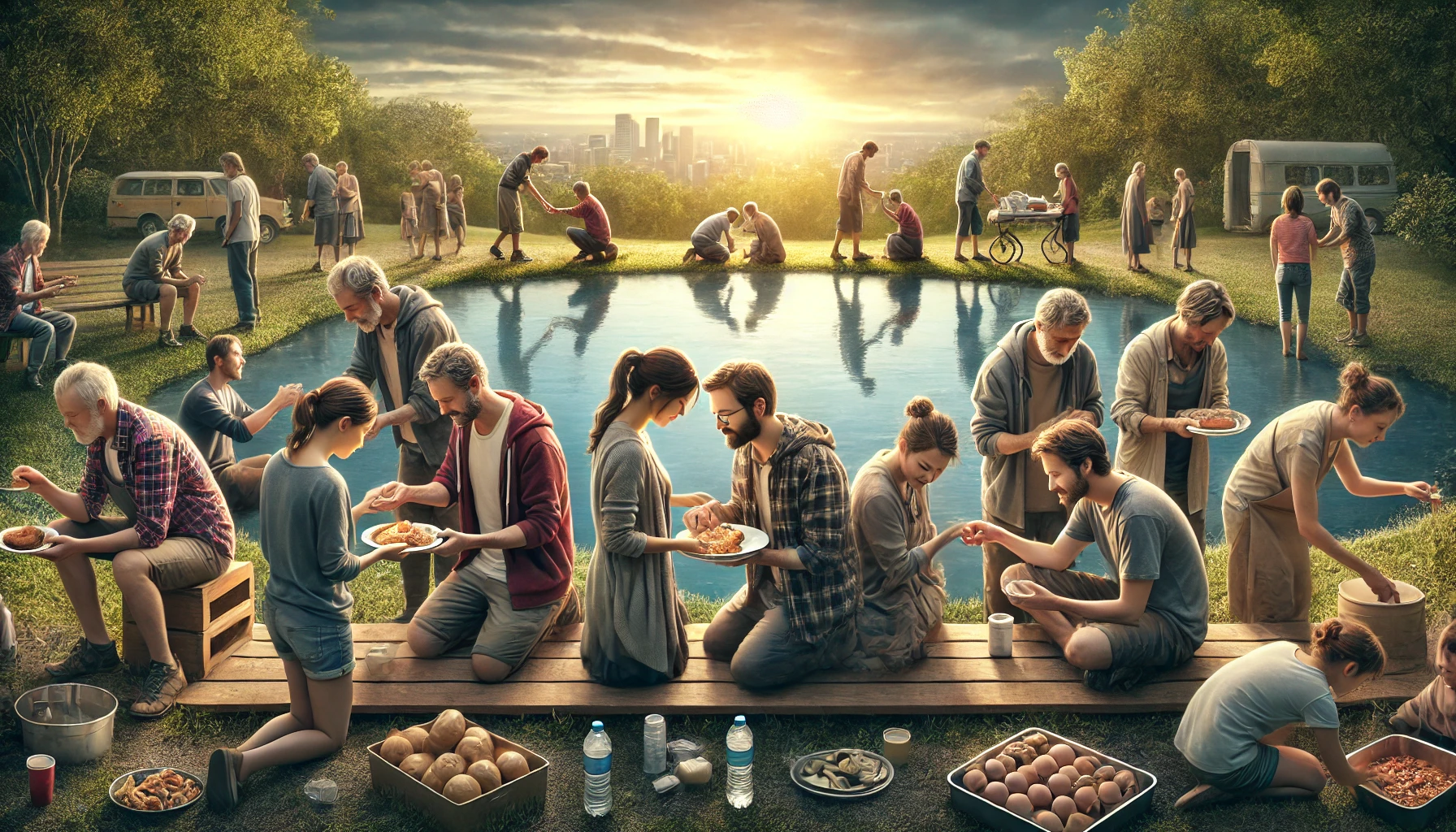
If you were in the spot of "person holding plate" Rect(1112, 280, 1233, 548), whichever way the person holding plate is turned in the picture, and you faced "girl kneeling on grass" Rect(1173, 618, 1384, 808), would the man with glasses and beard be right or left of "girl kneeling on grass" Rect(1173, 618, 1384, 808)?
right

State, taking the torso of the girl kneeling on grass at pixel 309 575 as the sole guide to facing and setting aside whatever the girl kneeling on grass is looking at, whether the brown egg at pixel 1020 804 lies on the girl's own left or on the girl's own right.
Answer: on the girl's own right

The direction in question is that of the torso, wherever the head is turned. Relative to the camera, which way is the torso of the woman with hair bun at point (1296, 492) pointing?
to the viewer's right

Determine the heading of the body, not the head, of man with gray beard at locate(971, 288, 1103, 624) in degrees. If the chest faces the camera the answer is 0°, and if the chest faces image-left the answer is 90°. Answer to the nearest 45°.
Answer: approximately 315°

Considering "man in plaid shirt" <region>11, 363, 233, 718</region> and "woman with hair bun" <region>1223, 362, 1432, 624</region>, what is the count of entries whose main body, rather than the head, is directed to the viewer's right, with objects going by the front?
1

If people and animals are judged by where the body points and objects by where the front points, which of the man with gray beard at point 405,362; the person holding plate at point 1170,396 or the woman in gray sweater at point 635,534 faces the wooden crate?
the man with gray beard

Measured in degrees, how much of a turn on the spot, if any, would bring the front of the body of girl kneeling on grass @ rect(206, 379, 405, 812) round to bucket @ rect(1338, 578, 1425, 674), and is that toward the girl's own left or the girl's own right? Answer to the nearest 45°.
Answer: approximately 45° to the girl's own right

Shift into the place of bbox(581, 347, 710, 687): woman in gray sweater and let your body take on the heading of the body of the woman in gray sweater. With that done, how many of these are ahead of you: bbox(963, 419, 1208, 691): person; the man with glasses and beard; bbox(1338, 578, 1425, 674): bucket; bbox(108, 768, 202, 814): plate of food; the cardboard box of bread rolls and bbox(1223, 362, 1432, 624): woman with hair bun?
4

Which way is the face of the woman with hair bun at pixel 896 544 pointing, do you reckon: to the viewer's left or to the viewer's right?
to the viewer's right

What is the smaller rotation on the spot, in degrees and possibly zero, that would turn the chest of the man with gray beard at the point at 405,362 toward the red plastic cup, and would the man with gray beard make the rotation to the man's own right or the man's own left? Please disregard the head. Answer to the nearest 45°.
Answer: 0° — they already face it

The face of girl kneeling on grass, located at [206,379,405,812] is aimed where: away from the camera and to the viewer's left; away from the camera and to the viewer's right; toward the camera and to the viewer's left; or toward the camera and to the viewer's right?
away from the camera and to the viewer's right

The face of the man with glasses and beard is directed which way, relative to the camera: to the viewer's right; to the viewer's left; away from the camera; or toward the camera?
to the viewer's left

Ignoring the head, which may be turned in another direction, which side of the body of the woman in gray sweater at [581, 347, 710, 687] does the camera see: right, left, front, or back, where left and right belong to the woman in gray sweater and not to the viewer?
right
